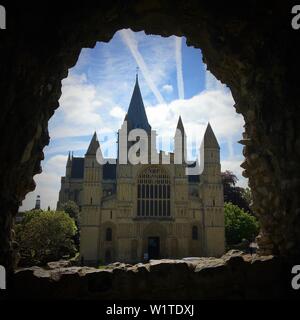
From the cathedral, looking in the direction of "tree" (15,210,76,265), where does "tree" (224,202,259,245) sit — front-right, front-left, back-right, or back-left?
back-left

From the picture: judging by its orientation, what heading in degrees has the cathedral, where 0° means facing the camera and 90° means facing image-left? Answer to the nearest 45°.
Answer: approximately 0°

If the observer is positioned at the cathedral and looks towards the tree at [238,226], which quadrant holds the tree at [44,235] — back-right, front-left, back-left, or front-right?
back-right

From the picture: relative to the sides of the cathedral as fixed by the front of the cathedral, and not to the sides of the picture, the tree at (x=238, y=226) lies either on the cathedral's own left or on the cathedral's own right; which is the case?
on the cathedral's own left

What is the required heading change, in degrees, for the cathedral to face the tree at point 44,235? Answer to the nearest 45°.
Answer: approximately 45° to its right
